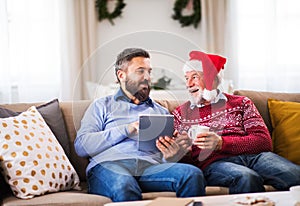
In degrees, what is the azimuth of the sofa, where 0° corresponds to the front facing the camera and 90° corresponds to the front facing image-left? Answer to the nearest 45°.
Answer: approximately 0°

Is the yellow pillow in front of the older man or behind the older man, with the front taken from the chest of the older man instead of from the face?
behind

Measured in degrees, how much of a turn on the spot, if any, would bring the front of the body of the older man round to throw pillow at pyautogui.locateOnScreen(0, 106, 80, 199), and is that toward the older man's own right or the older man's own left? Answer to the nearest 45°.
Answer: approximately 45° to the older man's own right

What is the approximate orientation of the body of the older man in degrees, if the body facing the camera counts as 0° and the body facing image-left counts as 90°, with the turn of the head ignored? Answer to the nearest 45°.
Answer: approximately 45°
